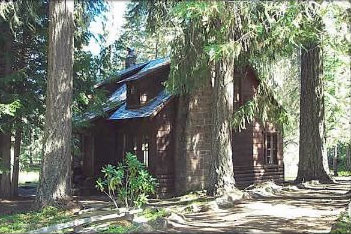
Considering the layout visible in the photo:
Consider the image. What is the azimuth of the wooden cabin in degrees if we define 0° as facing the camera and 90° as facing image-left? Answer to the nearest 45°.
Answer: approximately 45°
